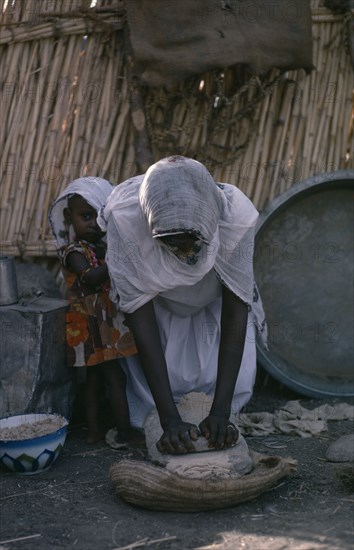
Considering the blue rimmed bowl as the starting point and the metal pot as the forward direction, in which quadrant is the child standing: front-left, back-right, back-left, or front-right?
front-right

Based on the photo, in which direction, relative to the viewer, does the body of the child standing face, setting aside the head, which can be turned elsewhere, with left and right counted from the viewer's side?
facing the viewer and to the right of the viewer

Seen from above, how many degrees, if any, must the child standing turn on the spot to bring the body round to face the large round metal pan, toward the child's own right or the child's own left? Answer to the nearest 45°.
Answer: approximately 90° to the child's own left
